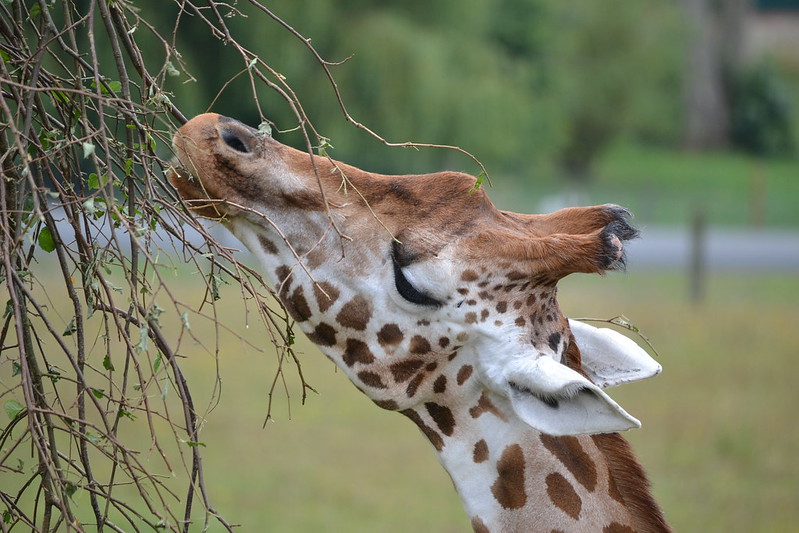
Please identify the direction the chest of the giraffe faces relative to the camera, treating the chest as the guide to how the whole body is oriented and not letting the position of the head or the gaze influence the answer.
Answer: to the viewer's left

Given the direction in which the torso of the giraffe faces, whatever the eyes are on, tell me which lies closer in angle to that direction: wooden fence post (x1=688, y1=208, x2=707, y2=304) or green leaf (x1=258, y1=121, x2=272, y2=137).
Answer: the green leaf

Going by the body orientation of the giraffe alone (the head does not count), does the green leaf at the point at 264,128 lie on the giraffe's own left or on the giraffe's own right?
on the giraffe's own left

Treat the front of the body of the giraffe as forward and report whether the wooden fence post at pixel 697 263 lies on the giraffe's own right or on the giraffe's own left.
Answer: on the giraffe's own right
